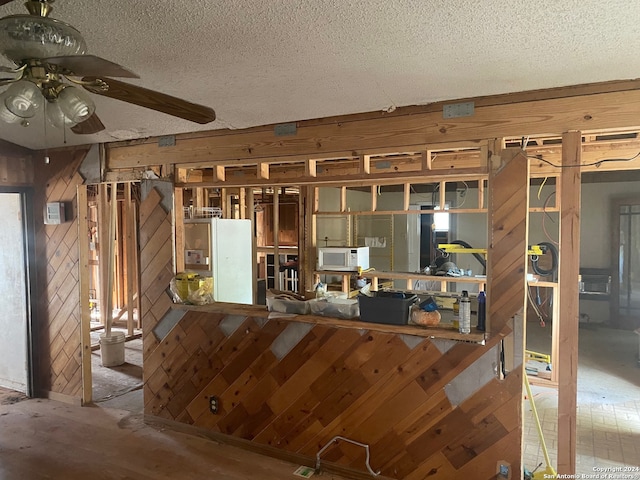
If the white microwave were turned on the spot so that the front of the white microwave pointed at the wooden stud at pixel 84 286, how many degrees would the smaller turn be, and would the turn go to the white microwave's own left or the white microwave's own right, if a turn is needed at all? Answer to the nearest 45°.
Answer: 0° — it already faces it

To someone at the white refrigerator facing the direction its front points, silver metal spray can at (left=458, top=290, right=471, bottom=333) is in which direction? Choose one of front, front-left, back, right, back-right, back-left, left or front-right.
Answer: left

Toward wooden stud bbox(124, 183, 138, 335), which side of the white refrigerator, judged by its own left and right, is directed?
right

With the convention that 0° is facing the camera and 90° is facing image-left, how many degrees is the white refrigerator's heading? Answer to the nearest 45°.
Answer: approximately 45°

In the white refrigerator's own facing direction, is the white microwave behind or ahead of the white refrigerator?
behind

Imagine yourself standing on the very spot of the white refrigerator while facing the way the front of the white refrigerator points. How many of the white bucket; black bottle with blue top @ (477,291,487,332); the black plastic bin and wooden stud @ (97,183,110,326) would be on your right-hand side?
2

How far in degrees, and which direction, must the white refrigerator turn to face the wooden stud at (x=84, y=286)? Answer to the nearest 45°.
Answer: approximately 45° to its right

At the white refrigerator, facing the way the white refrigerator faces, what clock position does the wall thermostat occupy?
The wall thermostat is roughly at 2 o'clock from the white refrigerator.

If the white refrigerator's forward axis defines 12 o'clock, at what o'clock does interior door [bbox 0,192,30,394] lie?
The interior door is roughly at 2 o'clock from the white refrigerator.

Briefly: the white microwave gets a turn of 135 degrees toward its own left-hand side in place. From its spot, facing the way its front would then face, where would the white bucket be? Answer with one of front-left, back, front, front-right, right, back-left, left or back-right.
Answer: back

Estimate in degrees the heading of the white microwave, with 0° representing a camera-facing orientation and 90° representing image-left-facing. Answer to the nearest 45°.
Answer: approximately 45°

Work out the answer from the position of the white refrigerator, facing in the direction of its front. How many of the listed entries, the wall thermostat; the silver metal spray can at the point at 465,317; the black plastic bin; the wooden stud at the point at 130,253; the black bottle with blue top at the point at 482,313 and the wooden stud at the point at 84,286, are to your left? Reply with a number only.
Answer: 3

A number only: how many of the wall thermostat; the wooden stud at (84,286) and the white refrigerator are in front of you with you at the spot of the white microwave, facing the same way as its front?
3

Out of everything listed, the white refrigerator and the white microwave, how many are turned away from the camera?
0
